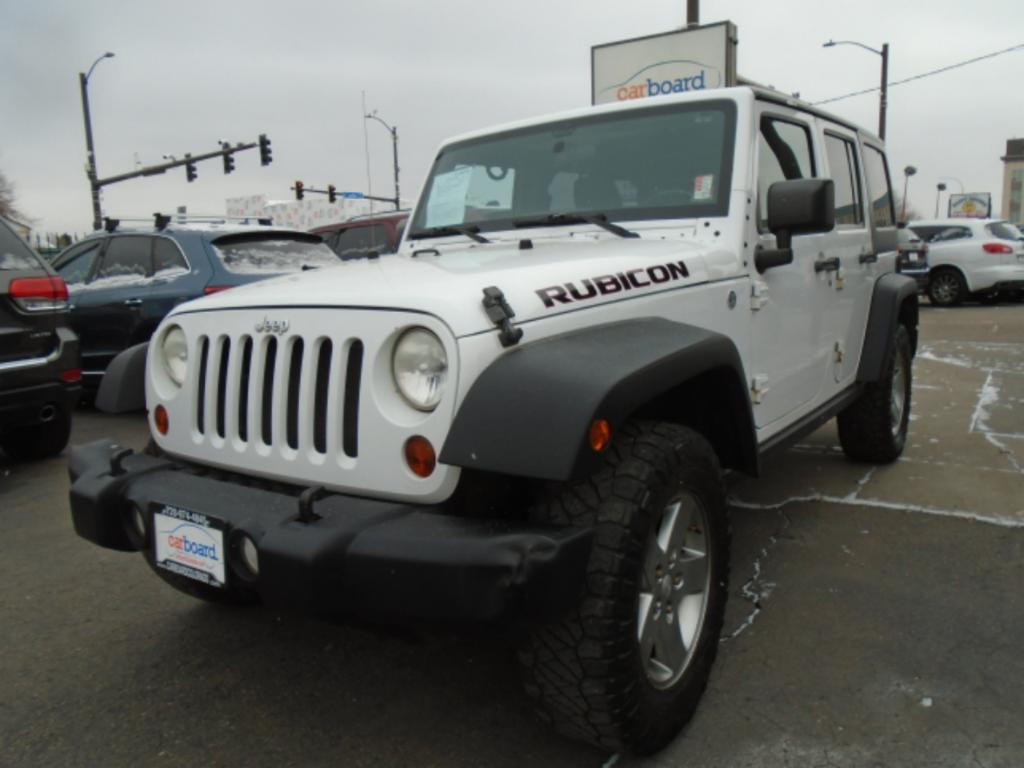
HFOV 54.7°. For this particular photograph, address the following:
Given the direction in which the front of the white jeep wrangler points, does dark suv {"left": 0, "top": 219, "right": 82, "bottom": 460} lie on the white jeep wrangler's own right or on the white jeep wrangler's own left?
on the white jeep wrangler's own right

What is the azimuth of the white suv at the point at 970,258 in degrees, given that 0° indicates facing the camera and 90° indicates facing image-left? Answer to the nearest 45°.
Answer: approximately 135°

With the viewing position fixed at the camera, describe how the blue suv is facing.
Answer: facing away from the viewer and to the left of the viewer

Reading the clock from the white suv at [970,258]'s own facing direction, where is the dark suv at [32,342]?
The dark suv is roughly at 8 o'clock from the white suv.

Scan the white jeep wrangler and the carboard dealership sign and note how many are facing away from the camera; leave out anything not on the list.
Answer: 0

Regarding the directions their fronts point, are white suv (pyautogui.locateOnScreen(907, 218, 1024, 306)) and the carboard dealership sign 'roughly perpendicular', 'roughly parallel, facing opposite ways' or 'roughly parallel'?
roughly perpendicular

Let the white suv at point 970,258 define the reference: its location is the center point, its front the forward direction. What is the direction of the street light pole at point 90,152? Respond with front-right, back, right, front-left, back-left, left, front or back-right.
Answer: front-left

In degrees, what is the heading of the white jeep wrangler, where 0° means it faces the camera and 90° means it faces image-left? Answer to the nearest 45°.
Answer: approximately 45°

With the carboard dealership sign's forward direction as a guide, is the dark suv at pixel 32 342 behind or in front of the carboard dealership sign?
in front

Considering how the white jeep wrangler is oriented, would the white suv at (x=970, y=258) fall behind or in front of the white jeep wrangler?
behind

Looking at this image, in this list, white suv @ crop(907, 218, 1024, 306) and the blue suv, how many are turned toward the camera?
0

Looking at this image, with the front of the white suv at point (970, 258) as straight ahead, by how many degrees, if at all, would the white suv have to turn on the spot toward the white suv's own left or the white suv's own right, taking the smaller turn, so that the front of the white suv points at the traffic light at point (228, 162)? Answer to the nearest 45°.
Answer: approximately 45° to the white suv's own left

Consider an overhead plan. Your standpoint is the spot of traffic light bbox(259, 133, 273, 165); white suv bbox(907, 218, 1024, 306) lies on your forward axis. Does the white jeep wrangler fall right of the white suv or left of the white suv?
right

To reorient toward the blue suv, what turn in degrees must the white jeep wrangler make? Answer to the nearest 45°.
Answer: approximately 90° to its right

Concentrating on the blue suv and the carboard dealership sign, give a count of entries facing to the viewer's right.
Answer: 0
